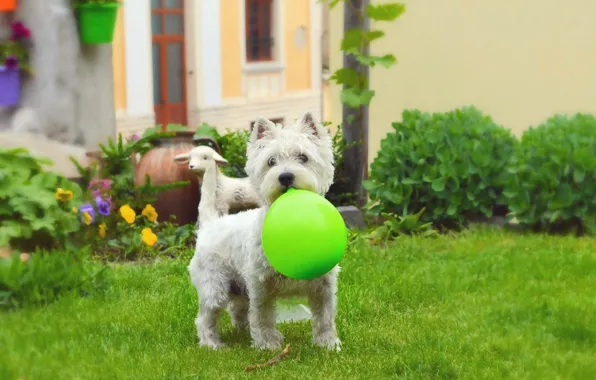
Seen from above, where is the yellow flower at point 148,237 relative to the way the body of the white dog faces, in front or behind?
behind

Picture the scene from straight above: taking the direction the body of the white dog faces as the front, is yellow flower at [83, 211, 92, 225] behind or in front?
behind

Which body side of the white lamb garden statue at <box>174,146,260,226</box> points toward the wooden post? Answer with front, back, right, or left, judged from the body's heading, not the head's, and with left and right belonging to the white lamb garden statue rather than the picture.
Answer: back

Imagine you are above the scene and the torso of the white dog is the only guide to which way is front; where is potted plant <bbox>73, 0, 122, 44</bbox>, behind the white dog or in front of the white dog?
behind

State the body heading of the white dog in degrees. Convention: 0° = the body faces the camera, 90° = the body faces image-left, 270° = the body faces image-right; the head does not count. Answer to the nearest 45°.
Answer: approximately 315°

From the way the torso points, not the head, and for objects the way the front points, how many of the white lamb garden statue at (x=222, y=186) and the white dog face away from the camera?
0

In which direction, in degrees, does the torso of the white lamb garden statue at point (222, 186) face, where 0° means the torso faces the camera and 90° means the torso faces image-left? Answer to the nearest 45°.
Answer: approximately 45°

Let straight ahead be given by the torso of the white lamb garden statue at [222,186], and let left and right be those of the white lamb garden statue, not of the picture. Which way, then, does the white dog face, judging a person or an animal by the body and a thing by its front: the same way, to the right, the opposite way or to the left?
to the left

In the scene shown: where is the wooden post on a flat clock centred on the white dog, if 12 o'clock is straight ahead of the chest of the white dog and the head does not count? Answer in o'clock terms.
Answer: The wooden post is roughly at 8 o'clock from the white dog.

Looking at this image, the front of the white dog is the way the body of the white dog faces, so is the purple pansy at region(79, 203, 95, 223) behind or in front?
behind

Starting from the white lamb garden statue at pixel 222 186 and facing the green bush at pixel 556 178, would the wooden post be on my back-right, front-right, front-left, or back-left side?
front-left

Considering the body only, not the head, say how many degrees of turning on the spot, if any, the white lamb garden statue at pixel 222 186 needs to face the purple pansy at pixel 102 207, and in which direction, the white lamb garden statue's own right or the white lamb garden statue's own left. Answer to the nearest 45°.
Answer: approximately 45° to the white lamb garden statue's own right
